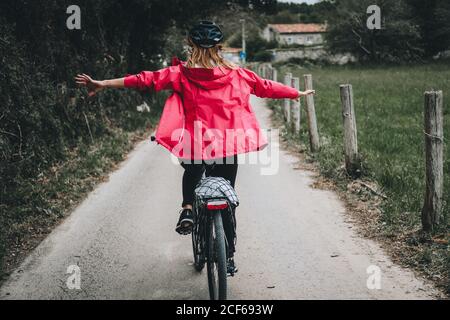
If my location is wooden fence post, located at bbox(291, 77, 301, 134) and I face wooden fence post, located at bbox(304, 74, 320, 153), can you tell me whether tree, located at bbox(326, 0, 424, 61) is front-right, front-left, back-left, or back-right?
back-left

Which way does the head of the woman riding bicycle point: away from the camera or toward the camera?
away from the camera

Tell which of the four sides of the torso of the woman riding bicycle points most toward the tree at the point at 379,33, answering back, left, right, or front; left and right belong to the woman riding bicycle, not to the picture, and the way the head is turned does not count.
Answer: front

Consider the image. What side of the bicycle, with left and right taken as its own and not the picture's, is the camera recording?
back

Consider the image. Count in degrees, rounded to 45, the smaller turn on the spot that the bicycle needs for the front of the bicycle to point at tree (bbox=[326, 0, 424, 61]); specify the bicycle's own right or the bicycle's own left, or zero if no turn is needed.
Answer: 0° — it already faces it

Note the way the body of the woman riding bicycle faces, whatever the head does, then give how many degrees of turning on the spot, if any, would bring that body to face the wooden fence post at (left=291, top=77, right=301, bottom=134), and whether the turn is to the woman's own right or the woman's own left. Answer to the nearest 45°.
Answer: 0° — they already face it

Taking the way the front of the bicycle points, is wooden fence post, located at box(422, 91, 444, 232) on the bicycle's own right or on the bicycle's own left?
on the bicycle's own right

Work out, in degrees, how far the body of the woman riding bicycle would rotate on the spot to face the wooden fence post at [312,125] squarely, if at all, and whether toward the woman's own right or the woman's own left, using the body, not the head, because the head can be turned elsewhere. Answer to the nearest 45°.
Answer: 0° — they already face it

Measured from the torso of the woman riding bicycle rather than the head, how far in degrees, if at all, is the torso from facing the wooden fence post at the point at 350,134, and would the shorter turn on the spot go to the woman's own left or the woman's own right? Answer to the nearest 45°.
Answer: approximately 45° to the woman's own right

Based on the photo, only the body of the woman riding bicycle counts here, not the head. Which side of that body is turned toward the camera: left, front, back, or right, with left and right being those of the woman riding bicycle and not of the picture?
back

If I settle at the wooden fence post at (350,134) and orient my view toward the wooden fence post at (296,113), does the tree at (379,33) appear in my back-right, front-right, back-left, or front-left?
front-right

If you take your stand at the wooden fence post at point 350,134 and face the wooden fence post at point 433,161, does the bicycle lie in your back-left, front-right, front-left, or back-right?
front-right

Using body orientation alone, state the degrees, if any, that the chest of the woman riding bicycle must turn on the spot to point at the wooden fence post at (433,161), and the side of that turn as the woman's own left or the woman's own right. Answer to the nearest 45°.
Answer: approximately 45° to the woman's own right
